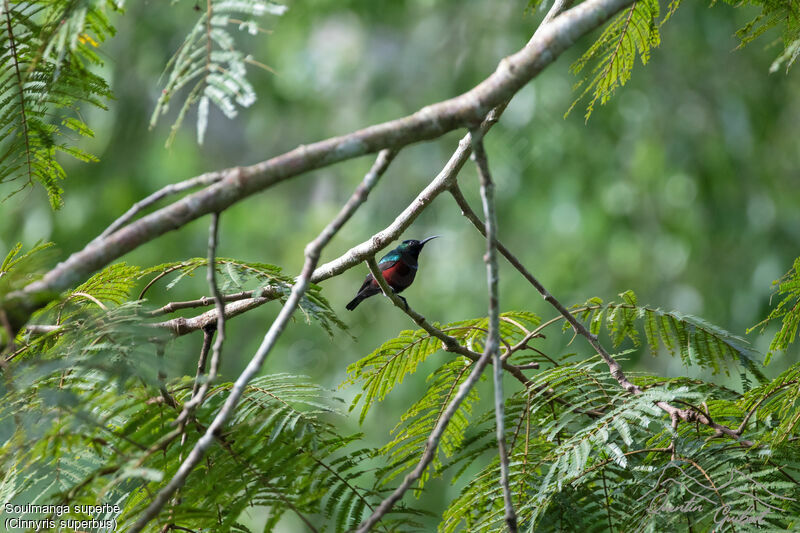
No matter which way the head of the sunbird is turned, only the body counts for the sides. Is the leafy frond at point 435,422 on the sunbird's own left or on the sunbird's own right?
on the sunbird's own right

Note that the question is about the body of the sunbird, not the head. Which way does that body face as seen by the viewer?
to the viewer's right

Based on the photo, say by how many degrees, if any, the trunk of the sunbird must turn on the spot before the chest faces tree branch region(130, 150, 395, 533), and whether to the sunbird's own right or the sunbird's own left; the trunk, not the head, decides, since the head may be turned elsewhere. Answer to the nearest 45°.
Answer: approximately 90° to the sunbird's own right

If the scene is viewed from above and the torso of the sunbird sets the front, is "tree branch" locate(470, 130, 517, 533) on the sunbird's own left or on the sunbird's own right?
on the sunbird's own right
